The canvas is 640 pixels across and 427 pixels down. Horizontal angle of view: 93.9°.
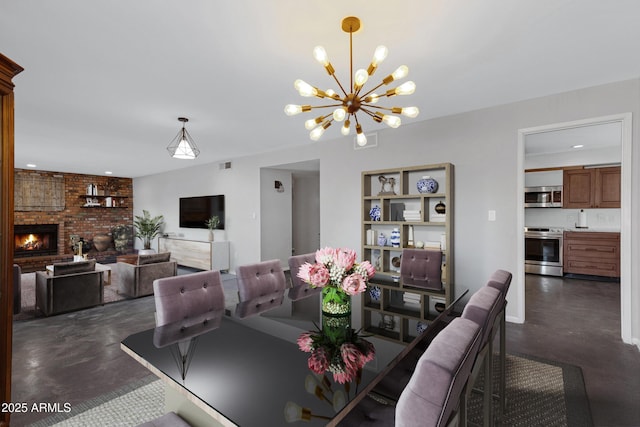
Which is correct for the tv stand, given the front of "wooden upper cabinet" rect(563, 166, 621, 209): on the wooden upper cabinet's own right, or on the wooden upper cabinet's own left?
on the wooden upper cabinet's own right

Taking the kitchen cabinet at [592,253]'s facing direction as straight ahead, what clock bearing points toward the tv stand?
The tv stand is roughly at 2 o'clock from the kitchen cabinet.

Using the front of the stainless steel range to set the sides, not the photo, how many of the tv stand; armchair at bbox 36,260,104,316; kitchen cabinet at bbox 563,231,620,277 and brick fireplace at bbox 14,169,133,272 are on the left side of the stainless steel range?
1

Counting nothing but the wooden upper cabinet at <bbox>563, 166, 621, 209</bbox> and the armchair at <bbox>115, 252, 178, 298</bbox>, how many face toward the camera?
1

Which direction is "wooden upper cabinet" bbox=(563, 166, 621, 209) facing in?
toward the camera

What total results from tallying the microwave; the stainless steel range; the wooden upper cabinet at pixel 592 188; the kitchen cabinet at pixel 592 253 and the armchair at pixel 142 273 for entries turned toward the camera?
4

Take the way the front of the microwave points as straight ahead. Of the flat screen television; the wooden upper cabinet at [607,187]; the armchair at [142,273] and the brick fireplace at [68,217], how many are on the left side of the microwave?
1

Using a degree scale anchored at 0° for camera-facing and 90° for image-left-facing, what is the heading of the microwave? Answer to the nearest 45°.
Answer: approximately 0°

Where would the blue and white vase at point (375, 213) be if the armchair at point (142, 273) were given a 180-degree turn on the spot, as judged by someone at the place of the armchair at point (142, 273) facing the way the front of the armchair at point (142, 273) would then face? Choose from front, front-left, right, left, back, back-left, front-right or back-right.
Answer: front

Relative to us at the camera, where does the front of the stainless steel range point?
facing the viewer

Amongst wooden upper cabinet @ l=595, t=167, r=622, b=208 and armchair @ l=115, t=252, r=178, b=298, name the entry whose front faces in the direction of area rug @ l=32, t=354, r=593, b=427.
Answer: the wooden upper cabinet

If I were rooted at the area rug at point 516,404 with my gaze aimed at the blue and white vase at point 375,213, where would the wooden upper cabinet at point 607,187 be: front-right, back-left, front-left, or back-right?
front-right

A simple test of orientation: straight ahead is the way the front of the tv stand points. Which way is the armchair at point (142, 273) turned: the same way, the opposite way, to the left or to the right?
to the right

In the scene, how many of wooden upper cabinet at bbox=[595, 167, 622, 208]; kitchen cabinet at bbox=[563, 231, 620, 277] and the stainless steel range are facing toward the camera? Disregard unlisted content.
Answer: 3

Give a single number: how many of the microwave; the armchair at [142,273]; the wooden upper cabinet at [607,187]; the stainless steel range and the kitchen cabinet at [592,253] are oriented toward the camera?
4

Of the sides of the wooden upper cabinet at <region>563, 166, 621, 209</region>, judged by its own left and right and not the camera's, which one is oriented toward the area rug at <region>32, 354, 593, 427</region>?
front

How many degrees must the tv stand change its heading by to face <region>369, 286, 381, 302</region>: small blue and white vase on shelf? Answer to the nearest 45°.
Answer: approximately 45° to its left

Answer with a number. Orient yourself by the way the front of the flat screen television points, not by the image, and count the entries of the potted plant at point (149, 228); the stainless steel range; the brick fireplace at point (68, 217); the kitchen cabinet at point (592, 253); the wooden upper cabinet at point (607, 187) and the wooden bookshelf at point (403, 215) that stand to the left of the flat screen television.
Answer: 4

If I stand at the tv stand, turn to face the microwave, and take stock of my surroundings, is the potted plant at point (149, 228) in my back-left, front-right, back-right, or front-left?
back-left

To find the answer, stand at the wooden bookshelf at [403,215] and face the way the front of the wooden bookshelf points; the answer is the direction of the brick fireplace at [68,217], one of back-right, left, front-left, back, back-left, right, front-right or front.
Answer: front-right
